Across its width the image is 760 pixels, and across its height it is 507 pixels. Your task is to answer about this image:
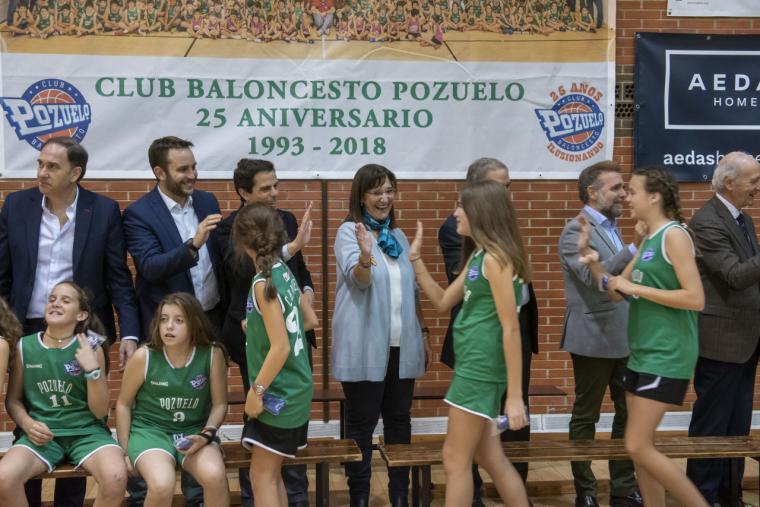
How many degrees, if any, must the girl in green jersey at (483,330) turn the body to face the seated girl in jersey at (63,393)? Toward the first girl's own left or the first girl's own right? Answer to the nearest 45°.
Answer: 0° — they already face them

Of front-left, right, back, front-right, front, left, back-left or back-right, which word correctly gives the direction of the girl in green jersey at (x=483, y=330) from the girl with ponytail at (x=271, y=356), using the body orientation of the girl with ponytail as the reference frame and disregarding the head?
back-right

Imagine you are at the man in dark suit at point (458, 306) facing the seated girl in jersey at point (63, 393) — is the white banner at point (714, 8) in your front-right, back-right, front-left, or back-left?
back-right

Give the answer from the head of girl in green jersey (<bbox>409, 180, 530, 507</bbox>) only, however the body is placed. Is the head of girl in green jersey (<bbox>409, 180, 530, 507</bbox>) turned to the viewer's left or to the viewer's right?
to the viewer's left

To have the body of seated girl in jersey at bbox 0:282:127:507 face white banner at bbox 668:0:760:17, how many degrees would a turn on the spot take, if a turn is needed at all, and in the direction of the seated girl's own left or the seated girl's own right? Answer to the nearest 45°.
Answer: approximately 90° to the seated girl's own left

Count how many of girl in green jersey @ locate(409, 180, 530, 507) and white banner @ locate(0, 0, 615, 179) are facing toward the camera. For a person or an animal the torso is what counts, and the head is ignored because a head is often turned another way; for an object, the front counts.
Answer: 1

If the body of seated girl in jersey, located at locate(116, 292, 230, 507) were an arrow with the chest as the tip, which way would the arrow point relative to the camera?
toward the camera

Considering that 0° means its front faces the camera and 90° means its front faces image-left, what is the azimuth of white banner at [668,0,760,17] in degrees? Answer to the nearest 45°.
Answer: approximately 0°

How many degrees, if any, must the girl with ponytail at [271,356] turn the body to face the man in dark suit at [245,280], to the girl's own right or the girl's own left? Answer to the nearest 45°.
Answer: approximately 45° to the girl's own right

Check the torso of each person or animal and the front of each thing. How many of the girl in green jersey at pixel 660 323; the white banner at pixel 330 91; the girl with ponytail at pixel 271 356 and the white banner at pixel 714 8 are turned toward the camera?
2

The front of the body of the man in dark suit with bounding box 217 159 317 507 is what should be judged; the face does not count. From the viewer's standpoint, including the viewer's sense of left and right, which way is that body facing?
facing the viewer and to the right of the viewer

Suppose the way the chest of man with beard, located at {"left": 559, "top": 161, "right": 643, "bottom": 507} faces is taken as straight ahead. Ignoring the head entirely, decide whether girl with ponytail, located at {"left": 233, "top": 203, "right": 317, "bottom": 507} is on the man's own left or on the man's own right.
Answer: on the man's own right

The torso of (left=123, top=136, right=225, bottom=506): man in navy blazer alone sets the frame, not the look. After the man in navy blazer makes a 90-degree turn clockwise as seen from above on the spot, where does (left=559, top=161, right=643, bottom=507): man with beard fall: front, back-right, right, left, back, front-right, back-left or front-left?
back-left

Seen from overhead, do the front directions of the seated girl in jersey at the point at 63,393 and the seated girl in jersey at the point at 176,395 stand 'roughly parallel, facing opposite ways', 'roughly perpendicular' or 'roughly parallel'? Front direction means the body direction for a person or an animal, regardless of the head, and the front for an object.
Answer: roughly parallel

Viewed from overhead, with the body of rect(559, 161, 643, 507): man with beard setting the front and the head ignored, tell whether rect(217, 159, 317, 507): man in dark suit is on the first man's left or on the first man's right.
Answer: on the first man's right
